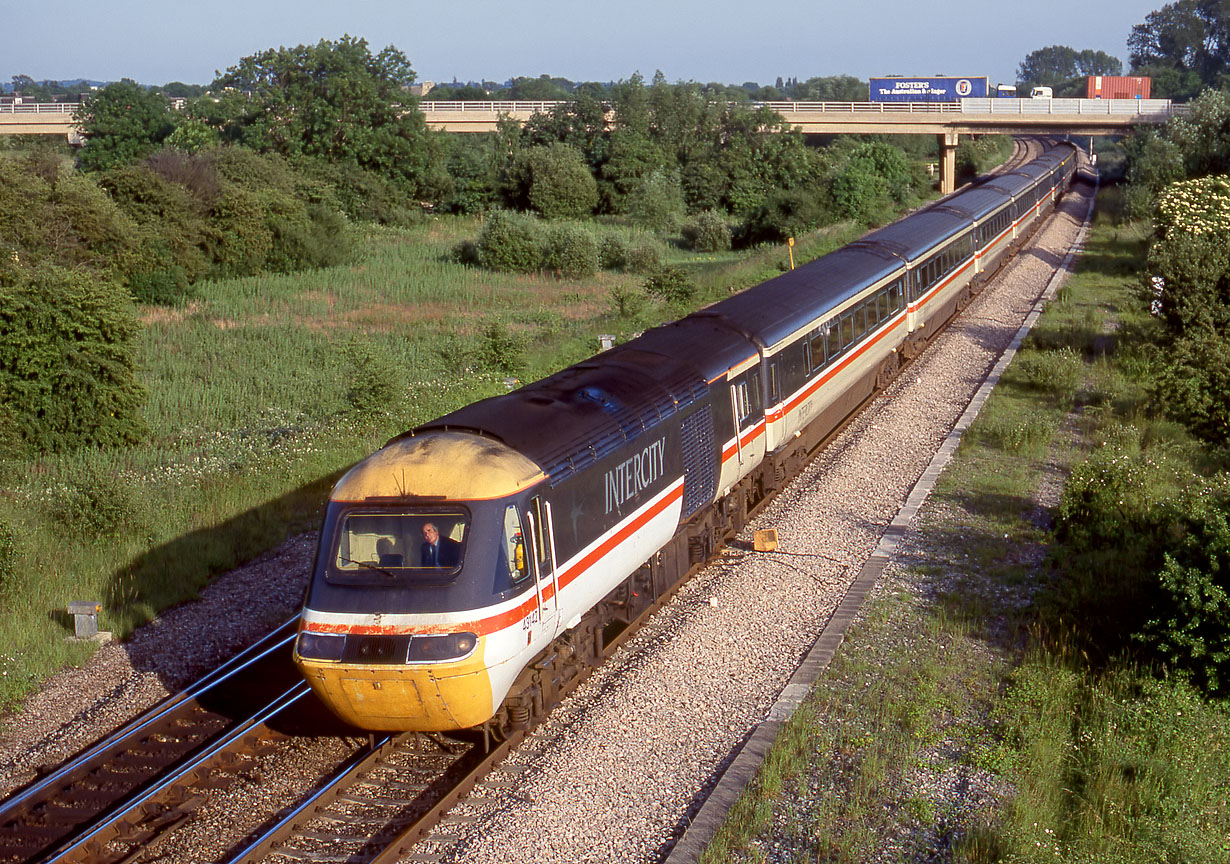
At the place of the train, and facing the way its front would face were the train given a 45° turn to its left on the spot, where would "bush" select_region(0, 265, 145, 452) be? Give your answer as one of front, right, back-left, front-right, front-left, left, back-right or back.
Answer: back-right

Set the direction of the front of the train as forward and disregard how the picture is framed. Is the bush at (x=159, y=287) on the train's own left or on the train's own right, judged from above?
on the train's own right

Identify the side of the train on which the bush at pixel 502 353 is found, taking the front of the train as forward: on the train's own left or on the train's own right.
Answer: on the train's own right

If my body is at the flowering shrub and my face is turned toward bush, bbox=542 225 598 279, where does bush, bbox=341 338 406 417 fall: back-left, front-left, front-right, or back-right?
front-left

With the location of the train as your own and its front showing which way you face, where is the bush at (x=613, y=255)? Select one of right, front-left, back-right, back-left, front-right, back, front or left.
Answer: back-right

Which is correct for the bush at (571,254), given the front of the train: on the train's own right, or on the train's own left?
on the train's own right

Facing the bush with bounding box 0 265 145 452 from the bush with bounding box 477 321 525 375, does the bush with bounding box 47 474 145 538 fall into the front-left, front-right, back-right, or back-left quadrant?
front-left

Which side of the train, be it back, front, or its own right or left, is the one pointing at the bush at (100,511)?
right

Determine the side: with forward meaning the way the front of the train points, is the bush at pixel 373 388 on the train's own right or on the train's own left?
on the train's own right

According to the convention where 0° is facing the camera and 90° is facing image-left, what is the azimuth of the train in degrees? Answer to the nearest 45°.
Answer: approximately 45°

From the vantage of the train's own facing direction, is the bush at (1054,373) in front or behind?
behind

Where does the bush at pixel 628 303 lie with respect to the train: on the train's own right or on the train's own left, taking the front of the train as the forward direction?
on the train's own right
